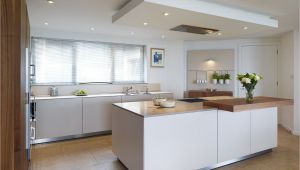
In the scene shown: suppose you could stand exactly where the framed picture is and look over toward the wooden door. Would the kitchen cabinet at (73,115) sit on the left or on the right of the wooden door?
right

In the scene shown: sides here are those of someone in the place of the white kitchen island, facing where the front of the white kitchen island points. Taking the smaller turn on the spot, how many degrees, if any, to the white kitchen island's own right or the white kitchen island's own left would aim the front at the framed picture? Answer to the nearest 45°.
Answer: approximately 135° to the white kitchen island's own left

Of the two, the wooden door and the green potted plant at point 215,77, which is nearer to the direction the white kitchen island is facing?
the wooden door

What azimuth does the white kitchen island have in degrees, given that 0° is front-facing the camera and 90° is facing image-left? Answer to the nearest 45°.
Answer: approximately 315°

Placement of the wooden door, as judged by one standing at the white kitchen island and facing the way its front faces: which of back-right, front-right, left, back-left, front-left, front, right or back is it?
right

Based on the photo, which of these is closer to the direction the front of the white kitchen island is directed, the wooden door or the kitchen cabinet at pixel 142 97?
the wooden door

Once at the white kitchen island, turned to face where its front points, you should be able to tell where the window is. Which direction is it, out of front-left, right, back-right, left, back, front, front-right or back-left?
back

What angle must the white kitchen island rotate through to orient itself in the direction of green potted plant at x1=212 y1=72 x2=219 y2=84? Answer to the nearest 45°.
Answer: approximately 135° to its left

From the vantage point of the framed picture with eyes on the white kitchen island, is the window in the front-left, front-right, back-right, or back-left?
front-right

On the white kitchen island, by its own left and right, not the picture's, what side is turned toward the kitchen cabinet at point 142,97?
back

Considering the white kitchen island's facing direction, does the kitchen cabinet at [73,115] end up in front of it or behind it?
behind
